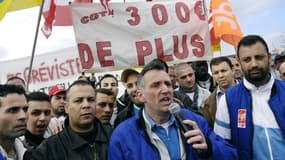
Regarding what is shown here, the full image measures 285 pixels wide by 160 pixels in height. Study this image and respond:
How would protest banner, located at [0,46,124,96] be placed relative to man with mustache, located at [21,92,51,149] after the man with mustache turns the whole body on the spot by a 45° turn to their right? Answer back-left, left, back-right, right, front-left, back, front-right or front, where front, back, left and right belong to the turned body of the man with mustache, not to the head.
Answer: back

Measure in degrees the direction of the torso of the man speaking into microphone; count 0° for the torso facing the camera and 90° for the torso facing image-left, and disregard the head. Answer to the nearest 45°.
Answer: approximately 315°

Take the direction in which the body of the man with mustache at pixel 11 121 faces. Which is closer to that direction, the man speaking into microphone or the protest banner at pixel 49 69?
the man speaking into microphone

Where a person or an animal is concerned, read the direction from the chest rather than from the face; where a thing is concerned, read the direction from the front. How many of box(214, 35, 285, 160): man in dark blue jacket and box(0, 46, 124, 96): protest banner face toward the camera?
2

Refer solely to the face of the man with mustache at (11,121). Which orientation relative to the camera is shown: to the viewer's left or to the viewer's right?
to the viewer's right

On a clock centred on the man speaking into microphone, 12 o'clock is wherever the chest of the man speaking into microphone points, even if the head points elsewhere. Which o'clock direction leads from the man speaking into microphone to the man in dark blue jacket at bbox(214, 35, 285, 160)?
The man in dark blue jacket is roughly at 10 o'clock from the man speaking into microphone.

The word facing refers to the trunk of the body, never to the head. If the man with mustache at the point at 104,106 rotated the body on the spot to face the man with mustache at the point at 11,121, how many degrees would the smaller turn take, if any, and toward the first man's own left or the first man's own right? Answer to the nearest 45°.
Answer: approximately 90° to the first man's own right

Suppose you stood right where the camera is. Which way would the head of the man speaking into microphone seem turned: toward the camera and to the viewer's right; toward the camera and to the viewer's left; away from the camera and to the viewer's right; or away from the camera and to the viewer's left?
toward the camera and to the viewer's right

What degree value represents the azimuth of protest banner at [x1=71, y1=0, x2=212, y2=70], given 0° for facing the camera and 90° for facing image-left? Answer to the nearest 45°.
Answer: approximately 0°

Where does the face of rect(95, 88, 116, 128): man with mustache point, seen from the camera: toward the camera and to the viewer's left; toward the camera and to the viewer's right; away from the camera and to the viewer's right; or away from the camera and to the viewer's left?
toward the camera and to the viewer's right

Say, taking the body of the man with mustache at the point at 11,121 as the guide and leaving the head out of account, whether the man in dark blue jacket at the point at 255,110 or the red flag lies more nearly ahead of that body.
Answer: the man in dark blue jacket

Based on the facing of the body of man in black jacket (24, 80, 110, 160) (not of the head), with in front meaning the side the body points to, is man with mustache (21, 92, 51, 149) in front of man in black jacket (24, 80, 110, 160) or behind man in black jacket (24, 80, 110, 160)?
behind
